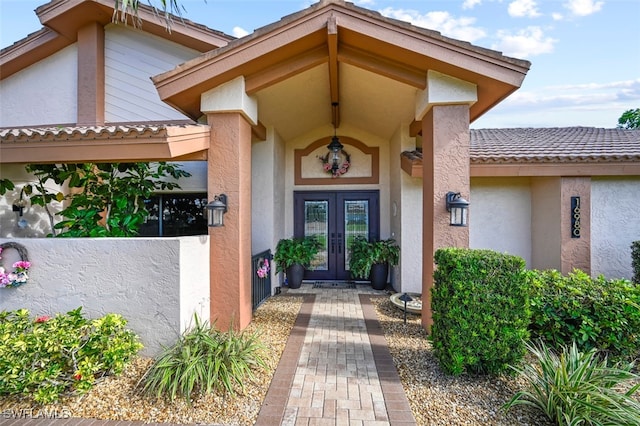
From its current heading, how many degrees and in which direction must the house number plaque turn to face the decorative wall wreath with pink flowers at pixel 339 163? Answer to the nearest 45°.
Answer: approximately 90° to its right

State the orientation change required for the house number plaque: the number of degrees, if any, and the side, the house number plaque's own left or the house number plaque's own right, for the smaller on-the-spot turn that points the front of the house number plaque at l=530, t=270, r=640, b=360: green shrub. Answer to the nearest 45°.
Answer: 0° — it already faces it

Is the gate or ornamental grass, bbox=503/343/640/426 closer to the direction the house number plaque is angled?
the ornamental grass

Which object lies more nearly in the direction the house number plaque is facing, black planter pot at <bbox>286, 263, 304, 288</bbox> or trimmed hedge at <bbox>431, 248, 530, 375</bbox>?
the trimmed hedge

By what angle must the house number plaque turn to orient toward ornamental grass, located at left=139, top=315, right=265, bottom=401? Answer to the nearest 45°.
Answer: approximately 45° to its right

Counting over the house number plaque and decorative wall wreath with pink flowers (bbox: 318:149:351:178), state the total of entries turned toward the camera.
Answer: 2

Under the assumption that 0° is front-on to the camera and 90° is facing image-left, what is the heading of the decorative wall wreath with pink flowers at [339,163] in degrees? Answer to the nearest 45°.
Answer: approximately 0°

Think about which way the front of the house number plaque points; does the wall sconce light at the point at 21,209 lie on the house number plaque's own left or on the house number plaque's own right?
on the house number plaque's own right

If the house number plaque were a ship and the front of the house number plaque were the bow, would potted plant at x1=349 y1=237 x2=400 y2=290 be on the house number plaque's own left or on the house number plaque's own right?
on the house number plaque's own right
